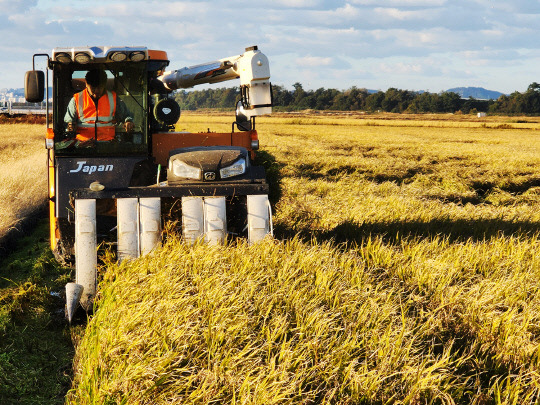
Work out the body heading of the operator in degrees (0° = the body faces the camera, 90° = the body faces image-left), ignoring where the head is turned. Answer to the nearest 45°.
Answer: approximately 0°
